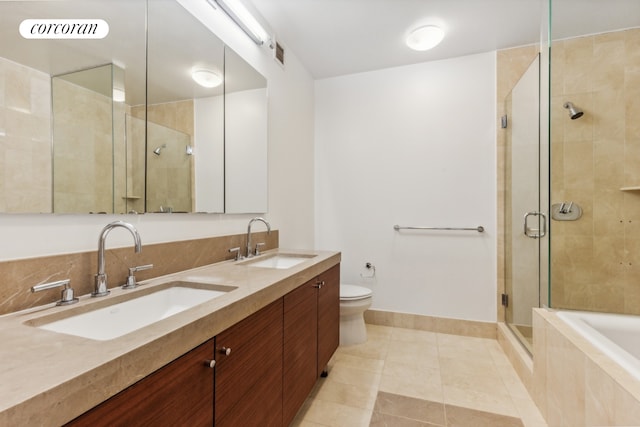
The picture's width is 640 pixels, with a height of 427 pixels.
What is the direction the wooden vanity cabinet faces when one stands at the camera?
facing the viewer and to the right of the viewer

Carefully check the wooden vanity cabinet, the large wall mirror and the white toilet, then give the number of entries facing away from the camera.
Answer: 0

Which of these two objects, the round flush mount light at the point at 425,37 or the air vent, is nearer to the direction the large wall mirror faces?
the round flush mount light

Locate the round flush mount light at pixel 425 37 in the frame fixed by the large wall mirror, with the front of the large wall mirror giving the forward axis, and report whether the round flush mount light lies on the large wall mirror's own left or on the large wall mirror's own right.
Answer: on the large wall mirror's own left

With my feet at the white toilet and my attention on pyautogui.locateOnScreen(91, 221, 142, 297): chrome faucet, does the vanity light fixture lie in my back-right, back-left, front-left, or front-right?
front-right

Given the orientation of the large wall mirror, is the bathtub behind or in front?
in front

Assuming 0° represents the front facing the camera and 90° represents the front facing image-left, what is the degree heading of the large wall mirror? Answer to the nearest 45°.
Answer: approximately 315°

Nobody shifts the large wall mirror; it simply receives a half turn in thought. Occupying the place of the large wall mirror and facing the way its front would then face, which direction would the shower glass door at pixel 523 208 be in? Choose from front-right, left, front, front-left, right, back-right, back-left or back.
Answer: back-right
